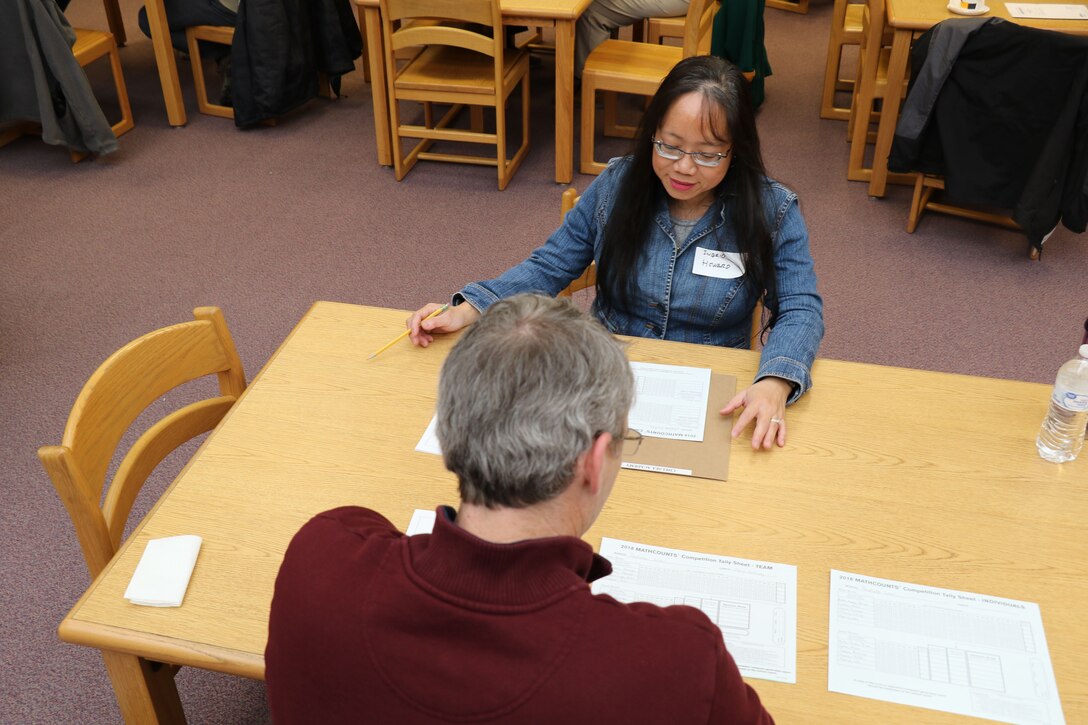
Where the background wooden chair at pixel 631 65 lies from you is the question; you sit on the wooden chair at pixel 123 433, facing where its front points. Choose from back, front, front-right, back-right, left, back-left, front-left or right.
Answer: left

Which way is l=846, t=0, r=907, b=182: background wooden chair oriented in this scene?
to the viewer's right

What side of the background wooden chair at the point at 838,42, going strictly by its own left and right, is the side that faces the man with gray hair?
right

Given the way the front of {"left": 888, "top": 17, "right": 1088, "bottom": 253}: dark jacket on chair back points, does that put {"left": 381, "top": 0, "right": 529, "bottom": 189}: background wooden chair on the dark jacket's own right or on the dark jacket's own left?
on the dark jacket's own left

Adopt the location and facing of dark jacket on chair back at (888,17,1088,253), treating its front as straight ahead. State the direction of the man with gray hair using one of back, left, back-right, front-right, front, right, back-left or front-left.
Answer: back

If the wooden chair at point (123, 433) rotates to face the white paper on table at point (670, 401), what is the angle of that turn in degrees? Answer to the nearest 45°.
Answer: approximately 45° to its left

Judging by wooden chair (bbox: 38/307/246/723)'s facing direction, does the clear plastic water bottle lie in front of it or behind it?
in front

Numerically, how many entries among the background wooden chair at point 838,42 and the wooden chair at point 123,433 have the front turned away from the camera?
0

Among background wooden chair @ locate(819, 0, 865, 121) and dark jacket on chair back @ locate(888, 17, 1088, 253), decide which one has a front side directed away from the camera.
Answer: the dark jacket on chair back

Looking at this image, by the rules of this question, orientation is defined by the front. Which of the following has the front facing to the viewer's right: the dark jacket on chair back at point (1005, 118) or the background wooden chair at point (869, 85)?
the background wooden chair

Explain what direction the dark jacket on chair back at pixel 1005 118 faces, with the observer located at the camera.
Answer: facing away from the viewer

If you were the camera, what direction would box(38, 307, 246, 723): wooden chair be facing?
facing the viewer and to the right of the viewer

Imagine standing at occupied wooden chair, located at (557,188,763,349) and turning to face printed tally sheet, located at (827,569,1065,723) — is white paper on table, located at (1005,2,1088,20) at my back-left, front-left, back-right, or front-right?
back-left

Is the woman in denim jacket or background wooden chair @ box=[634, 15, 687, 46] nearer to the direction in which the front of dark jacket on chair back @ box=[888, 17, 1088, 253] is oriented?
the background wooden chair

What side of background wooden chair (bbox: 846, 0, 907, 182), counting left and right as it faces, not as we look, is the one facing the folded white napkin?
right

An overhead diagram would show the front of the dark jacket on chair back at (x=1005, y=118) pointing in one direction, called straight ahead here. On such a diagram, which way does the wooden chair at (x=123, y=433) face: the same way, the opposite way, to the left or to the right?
to the right

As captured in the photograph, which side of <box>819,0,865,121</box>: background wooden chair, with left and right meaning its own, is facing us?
right
